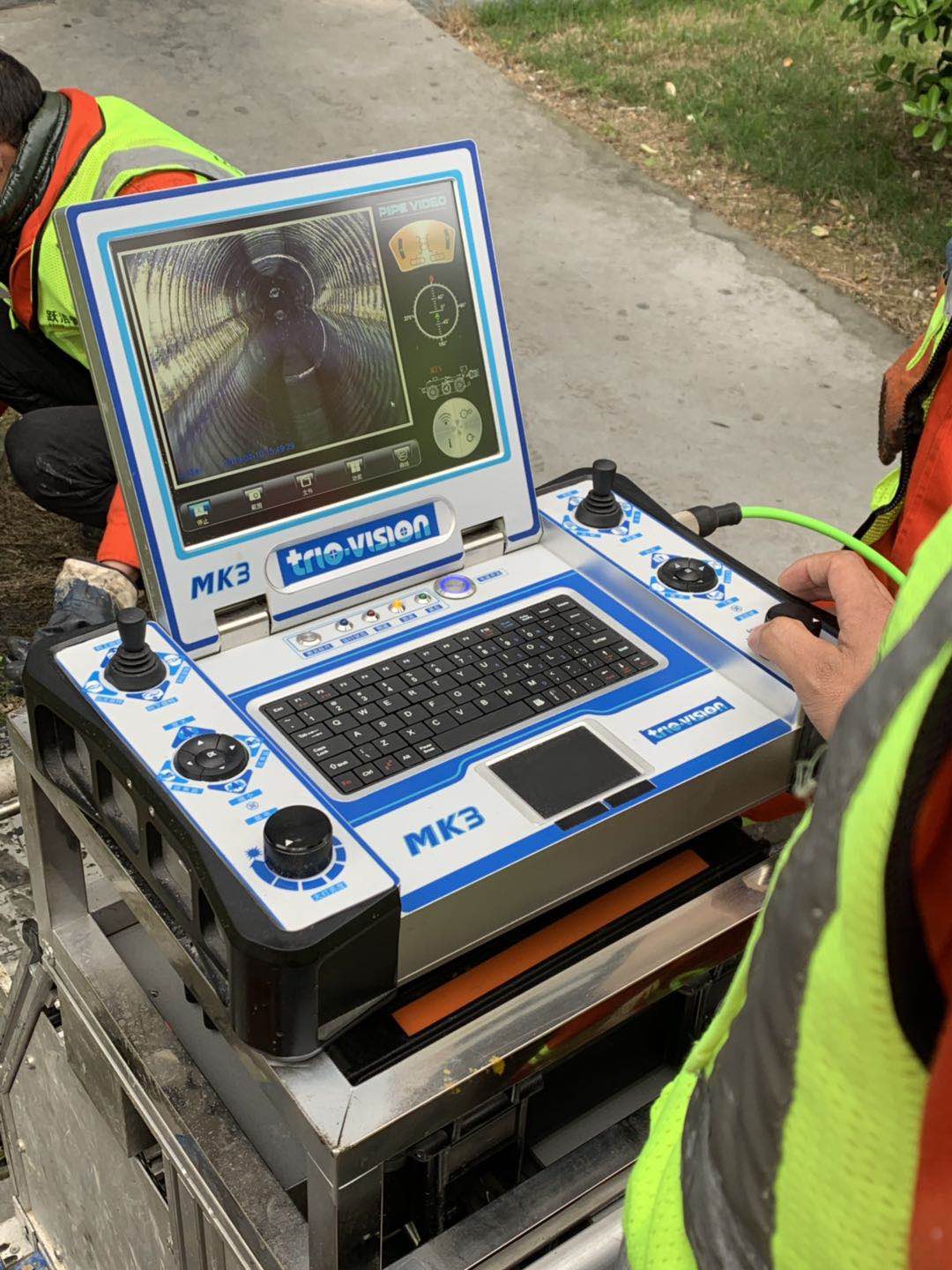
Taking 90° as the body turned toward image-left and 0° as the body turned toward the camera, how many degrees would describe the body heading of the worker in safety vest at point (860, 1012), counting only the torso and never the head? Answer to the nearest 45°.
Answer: approximately 90°
